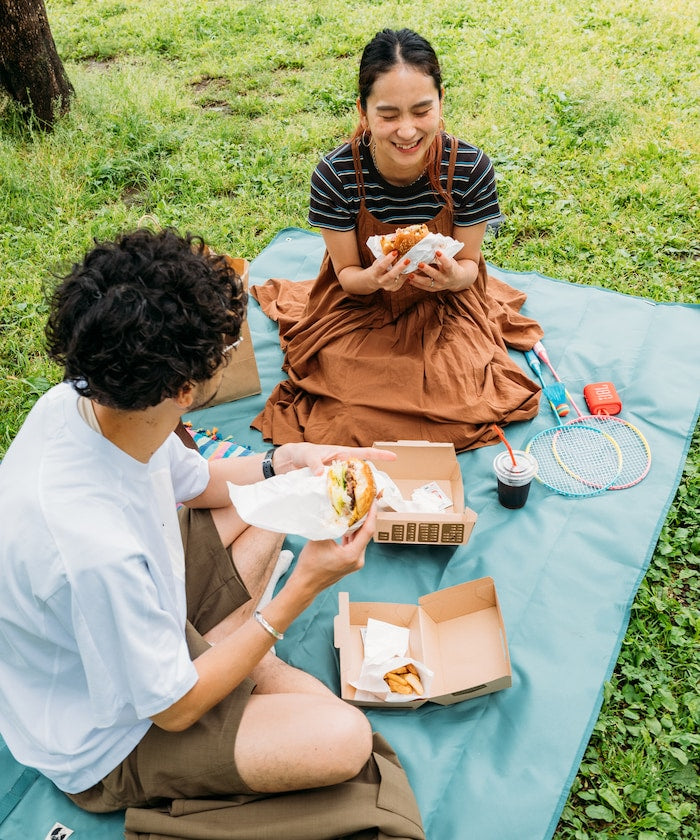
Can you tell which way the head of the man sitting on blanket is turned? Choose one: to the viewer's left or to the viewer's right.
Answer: to the viewer's right

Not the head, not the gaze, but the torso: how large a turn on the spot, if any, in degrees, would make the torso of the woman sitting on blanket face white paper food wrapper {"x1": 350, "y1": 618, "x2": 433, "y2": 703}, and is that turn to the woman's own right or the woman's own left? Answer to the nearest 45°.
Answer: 0° — they already face it

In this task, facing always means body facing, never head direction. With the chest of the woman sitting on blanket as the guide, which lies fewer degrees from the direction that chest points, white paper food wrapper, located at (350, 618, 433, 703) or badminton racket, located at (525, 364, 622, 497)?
the white paper food wrapper

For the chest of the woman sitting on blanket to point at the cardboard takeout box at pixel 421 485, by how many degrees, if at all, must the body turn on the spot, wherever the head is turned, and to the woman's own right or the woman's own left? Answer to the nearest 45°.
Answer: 0° — they already face it

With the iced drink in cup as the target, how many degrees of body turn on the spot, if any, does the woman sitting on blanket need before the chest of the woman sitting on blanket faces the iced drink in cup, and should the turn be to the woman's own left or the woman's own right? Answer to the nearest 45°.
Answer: approximately 45° to the woman's own left

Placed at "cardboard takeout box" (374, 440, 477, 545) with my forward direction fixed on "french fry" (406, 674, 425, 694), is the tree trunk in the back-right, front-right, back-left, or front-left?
back-right

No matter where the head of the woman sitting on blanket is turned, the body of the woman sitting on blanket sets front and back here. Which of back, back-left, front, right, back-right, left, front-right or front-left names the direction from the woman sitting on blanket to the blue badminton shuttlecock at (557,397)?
left

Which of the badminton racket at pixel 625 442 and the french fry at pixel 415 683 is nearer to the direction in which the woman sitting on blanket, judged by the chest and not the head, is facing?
the french fry

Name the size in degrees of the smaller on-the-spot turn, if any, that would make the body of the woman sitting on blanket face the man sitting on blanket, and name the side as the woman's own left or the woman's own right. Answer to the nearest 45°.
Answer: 0° — they already face them

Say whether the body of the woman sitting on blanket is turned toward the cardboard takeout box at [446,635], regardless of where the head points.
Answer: yes

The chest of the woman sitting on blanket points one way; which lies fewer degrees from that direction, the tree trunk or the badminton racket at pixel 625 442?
the badminton racket

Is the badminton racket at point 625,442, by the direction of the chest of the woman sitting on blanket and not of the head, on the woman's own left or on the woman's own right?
on the woman's own left

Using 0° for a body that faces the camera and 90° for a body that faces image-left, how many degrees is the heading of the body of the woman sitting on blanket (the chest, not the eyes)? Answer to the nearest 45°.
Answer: approximately 0°

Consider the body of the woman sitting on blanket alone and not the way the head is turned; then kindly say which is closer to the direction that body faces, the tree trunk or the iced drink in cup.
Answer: the iced drink in cup
